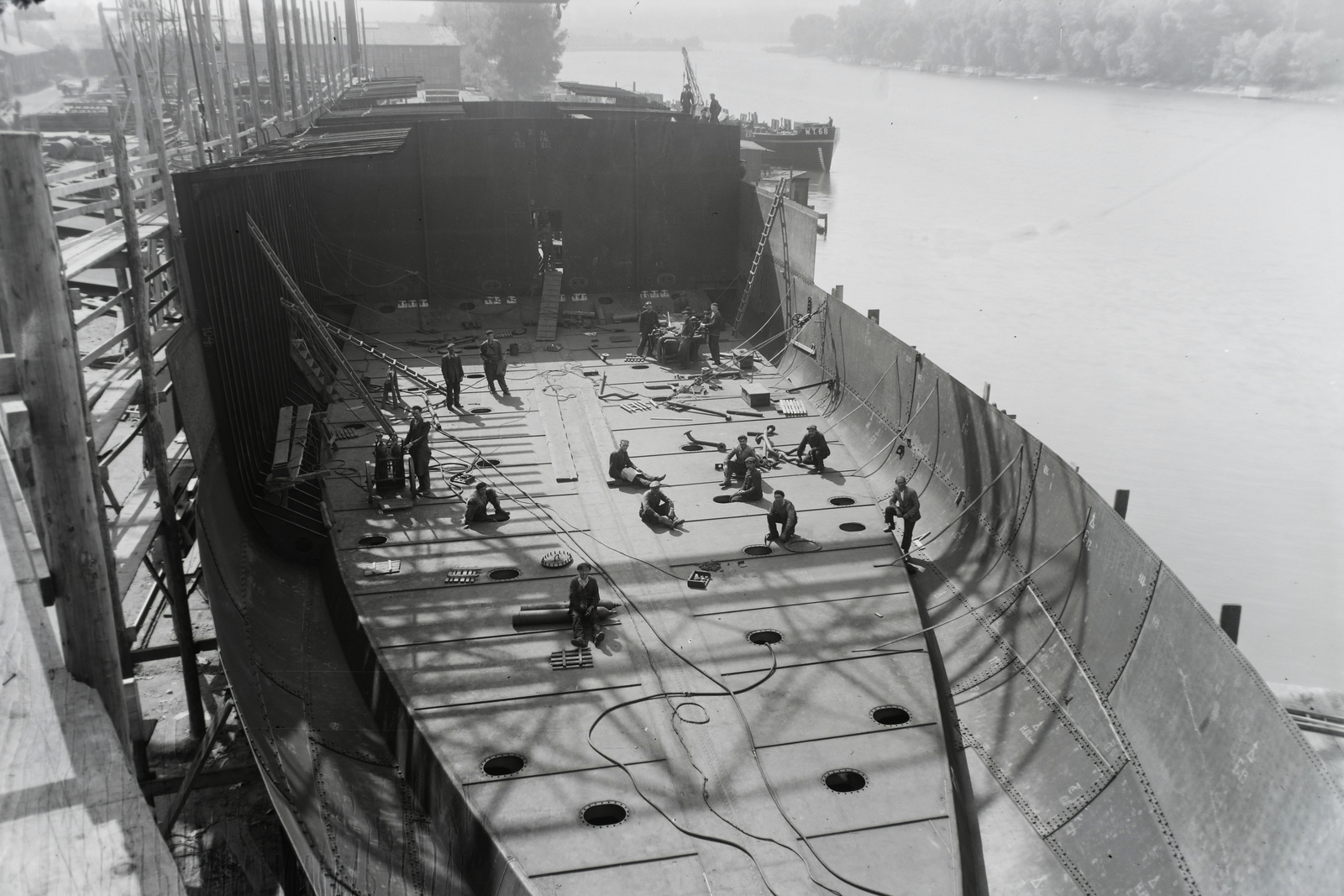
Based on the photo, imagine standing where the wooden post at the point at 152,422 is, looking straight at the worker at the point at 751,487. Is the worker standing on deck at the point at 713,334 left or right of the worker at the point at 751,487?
left

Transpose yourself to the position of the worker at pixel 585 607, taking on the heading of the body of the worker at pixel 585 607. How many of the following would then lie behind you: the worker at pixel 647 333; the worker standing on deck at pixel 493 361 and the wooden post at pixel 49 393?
2

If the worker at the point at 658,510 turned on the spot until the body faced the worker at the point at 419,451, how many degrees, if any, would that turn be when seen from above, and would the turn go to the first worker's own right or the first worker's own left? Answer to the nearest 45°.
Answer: approximately 135° to the first worker's own right

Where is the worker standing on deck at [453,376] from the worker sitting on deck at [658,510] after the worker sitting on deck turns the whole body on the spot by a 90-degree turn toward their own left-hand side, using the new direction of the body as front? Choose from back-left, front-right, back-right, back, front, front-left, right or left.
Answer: left

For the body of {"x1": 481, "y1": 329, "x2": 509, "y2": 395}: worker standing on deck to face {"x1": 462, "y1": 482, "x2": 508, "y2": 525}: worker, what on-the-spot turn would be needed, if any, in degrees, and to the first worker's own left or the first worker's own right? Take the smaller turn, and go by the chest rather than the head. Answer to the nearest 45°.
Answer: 0° — they already face them

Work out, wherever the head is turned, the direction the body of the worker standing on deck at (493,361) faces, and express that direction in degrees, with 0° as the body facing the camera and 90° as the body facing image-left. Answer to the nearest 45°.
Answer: approximately 0°

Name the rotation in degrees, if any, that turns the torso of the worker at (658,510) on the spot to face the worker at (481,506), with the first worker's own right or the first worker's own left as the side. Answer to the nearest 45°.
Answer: approximately 135° to the first worker's own right
